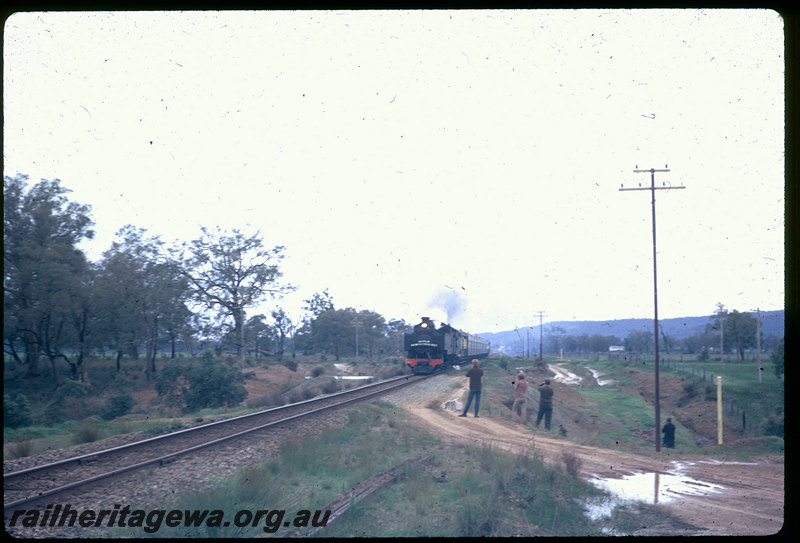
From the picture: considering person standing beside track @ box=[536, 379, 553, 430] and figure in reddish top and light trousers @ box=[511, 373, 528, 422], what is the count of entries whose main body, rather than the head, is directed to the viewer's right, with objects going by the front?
0

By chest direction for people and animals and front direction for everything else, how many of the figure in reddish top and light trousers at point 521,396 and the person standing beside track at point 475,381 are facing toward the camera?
0

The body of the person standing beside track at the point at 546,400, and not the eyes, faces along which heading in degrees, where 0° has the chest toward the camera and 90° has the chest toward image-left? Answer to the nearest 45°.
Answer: approximately 135°

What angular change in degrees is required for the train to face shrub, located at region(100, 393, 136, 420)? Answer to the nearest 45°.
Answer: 0° — it already faces it

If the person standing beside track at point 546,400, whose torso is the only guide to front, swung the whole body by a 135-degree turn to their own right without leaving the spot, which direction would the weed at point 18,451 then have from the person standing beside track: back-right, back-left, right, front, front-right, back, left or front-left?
back-right

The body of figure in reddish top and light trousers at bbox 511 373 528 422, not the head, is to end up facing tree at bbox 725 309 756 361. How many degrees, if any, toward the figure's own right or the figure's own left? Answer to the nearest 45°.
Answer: approximately 90° to the figure's own right

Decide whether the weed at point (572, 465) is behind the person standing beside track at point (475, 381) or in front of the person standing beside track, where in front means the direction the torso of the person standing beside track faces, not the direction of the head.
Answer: behind

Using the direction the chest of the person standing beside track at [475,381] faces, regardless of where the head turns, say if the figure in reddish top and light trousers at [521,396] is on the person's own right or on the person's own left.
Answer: on the person's own right

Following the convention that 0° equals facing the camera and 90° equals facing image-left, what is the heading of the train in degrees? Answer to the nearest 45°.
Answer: approximately 45°

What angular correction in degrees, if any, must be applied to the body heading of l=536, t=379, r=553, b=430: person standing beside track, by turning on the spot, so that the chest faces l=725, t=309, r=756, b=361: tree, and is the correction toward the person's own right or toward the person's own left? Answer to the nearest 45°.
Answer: approximately 90° to the person's own right

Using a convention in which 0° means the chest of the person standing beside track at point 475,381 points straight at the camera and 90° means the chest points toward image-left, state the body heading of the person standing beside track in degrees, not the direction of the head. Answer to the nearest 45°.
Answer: approximately 135°

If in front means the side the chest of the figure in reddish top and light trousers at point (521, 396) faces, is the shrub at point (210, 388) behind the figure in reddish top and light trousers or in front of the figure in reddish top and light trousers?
in front

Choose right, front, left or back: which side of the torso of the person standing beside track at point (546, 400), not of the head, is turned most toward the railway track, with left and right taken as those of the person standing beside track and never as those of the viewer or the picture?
left
